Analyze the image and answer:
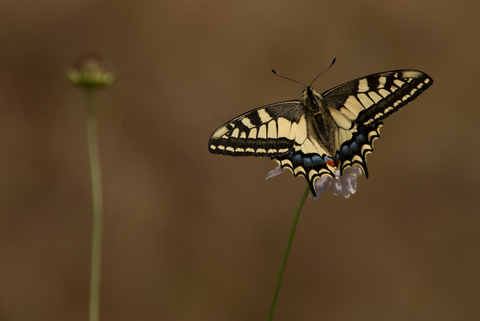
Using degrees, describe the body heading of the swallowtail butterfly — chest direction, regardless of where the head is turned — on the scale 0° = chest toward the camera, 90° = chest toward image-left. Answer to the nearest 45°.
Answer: approximately 180°
